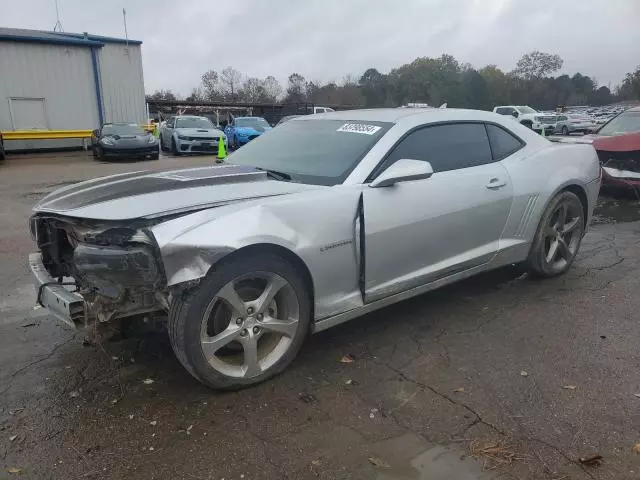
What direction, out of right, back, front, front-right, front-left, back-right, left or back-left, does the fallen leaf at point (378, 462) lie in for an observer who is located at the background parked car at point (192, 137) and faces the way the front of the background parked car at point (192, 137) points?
front-right

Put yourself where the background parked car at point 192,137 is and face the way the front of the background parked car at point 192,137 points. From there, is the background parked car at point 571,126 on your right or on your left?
on your left

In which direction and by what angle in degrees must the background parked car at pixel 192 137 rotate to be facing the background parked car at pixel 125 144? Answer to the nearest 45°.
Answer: approximately 90° to its right

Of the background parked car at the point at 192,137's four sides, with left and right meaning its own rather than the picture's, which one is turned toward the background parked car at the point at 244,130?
left

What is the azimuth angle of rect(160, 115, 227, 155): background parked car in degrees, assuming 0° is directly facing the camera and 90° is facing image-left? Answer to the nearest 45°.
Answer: approximately 315°

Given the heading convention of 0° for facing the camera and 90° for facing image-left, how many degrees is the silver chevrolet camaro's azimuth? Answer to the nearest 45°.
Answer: approximately 45°

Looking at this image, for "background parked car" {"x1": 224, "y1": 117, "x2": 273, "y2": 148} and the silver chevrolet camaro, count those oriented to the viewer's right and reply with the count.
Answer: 0

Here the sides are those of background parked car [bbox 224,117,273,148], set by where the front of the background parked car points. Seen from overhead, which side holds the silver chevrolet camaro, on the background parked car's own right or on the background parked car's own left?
on the background parked car's own left

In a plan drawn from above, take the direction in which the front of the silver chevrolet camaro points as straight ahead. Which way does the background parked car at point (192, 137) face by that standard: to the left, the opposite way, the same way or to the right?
to the left

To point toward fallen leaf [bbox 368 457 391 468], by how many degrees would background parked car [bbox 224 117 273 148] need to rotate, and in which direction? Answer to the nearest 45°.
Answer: approximately 45° to its left
